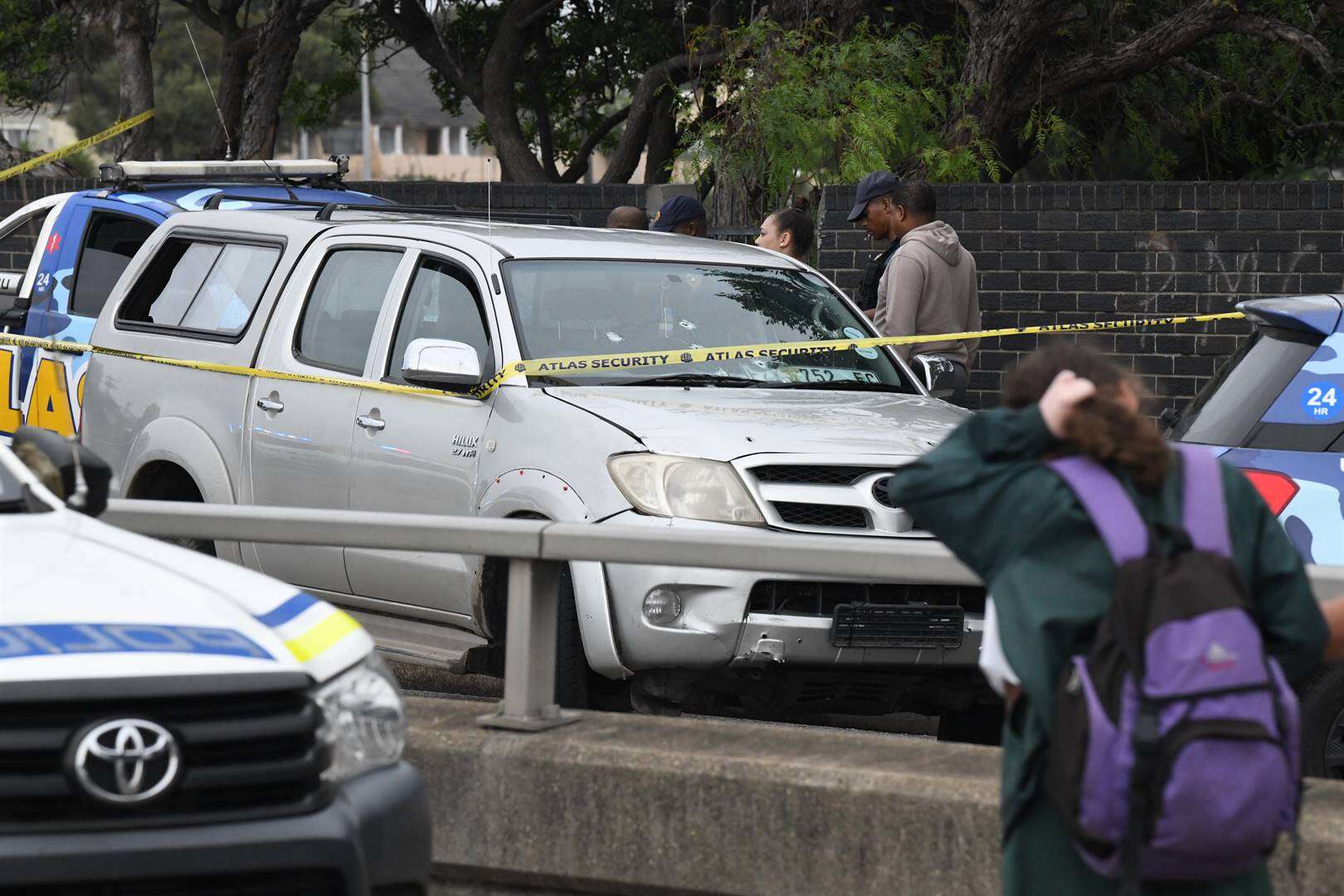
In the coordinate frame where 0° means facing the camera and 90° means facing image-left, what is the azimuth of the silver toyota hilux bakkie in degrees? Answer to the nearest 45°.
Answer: approximately 315°

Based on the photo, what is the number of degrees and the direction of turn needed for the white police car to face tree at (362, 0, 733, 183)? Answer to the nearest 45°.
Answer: approximately 135° to its left
